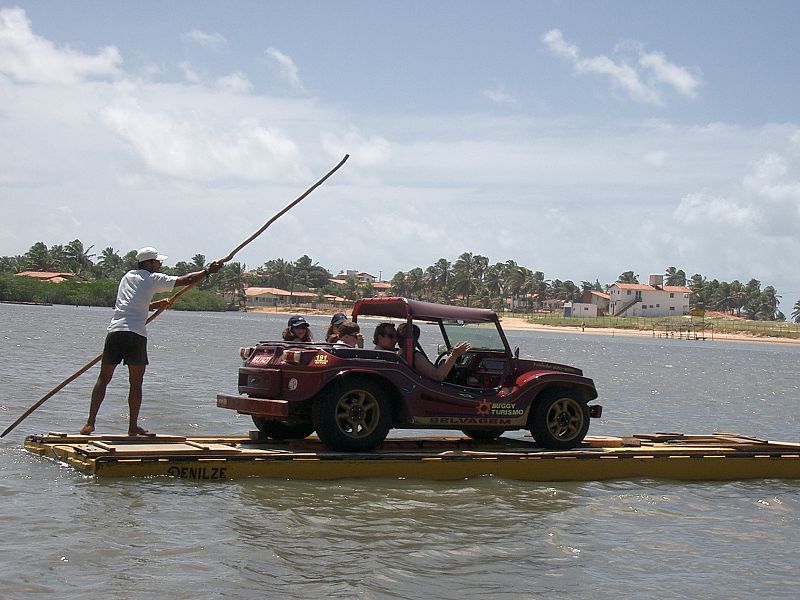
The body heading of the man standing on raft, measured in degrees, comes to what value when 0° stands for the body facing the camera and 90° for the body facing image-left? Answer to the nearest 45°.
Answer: approximately 225°

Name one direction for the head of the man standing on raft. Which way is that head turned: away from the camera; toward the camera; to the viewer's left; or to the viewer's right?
to the viewer's right

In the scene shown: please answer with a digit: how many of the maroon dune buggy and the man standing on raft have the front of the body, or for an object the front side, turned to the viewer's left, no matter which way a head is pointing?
0

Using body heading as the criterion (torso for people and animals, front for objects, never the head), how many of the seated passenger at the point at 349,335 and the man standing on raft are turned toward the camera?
0

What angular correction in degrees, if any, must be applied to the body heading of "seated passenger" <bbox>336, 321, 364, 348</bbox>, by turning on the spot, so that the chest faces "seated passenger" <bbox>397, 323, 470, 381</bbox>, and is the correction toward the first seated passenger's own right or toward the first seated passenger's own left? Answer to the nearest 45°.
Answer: approximately 45° to the first seated passenger's own right

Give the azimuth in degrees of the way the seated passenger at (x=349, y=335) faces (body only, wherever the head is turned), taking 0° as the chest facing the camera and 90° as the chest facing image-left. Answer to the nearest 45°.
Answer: approximately 225°

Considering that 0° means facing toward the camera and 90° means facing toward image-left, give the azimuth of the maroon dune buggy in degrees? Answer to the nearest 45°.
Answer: approximately 225°

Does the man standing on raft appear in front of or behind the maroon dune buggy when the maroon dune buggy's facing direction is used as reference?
behind
